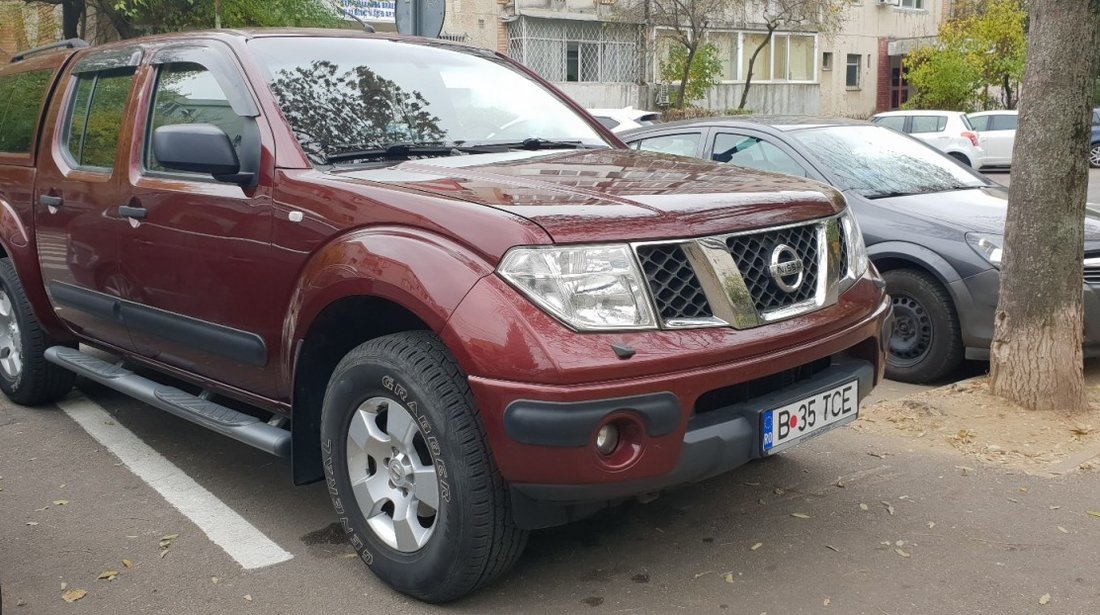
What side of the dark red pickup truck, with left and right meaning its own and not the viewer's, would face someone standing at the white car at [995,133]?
left

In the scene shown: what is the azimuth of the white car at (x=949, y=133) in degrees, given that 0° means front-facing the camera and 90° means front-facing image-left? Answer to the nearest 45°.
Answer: approximately 90°

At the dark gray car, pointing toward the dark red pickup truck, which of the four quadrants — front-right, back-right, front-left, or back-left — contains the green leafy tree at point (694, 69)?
back-right

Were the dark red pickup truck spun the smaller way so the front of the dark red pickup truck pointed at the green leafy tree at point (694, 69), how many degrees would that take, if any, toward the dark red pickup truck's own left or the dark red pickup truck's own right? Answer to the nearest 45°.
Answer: approximately 135° to the dark red pickup truck's own left

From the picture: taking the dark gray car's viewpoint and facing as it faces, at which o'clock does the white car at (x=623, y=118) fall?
The white car is roughly at 7 o'clock from the dark gray car.

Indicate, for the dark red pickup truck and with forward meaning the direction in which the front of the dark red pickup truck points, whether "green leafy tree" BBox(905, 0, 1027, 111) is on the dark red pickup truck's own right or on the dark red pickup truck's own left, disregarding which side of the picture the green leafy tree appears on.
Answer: on the dark red pickup truck's own left

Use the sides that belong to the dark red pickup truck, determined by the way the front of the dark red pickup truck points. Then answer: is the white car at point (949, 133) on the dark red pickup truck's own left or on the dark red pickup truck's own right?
on the dark red pickup truck's own left

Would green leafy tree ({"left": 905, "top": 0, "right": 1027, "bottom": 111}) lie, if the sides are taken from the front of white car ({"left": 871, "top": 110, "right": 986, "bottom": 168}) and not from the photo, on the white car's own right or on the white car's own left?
on the white car's own right

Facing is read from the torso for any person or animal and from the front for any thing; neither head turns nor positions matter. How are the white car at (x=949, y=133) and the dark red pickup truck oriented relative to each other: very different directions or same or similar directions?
very different directions
